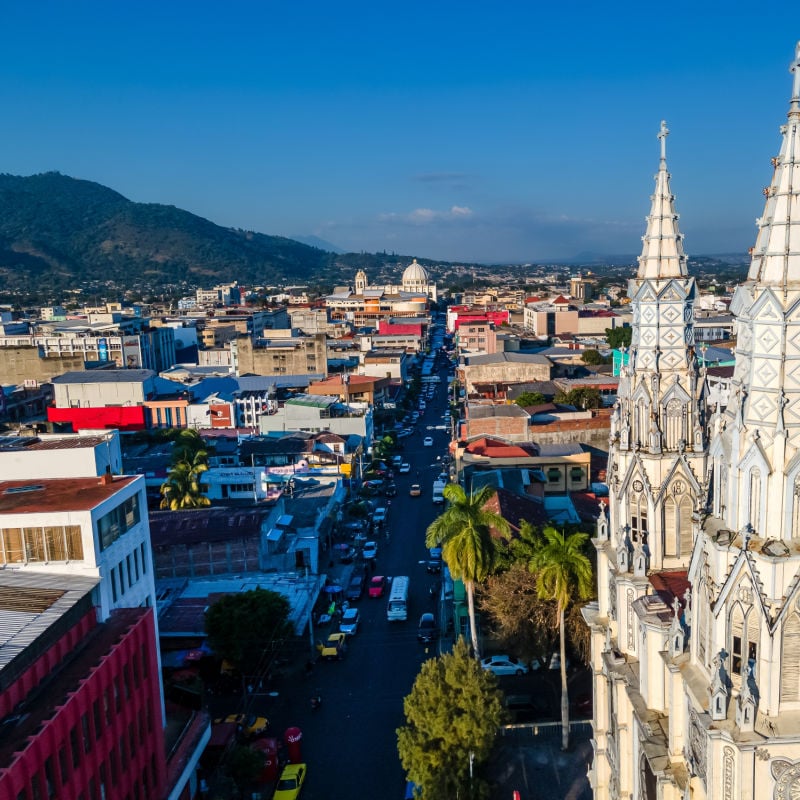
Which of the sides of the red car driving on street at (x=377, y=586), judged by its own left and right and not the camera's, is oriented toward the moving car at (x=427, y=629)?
front

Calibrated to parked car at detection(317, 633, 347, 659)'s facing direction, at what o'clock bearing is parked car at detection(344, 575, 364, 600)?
The parked car at detection(344, 575, 364, 600) is roughly at 5 o'clock from the parked car at detection(317, 633, 347, 659).

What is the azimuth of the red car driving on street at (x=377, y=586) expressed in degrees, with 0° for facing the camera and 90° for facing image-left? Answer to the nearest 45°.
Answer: approximately 0°

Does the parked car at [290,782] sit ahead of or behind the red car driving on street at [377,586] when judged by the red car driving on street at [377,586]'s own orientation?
ahead

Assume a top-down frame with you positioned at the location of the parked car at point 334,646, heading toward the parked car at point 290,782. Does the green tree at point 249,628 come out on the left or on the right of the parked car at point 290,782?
right

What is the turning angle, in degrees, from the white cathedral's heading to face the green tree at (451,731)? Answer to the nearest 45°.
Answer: approximately 90° to its right

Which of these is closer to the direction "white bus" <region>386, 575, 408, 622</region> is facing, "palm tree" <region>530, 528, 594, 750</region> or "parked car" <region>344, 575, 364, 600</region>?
the palm tree
